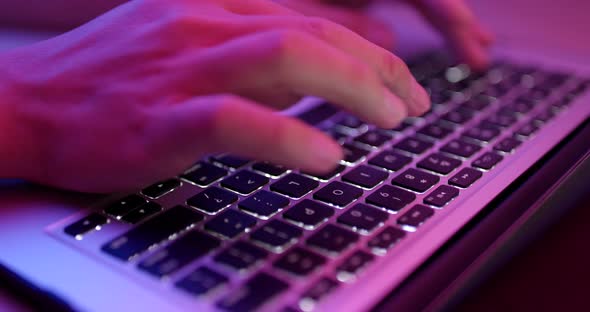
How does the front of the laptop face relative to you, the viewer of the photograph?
facing away from the viewer and to the left of the viewer
